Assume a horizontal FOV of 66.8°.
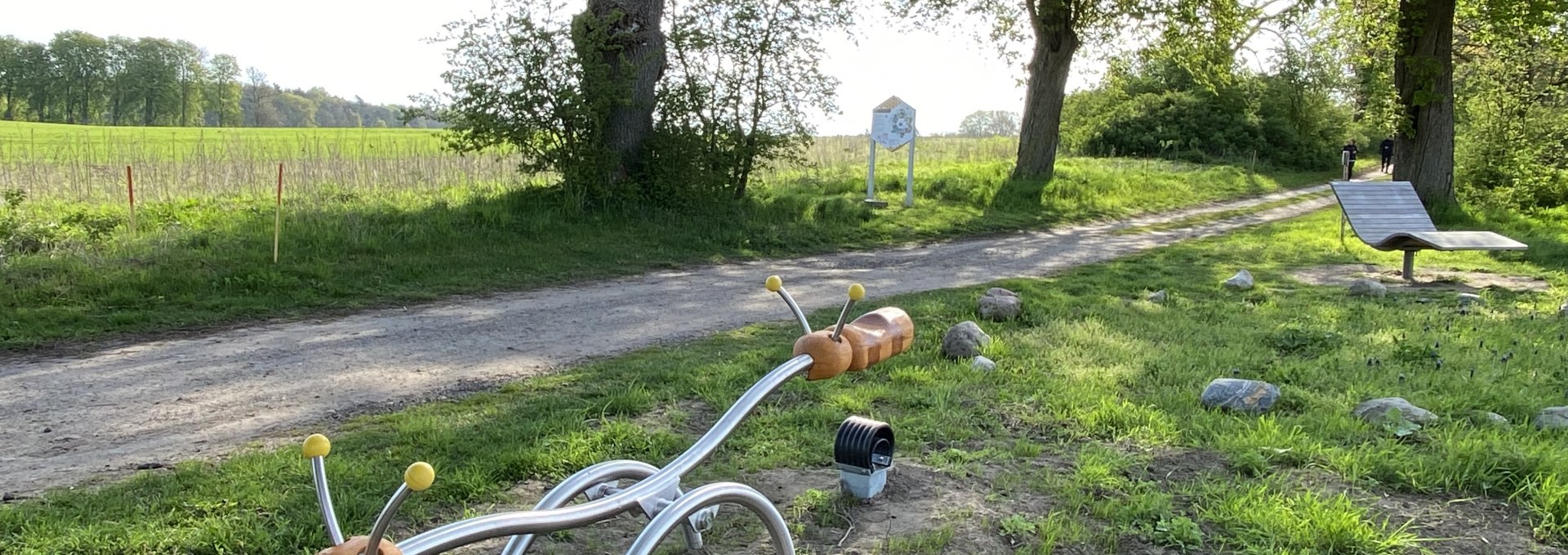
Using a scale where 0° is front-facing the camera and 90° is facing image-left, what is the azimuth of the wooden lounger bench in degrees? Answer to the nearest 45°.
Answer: approximately 315°

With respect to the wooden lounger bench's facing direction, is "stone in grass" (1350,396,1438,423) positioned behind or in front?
in front

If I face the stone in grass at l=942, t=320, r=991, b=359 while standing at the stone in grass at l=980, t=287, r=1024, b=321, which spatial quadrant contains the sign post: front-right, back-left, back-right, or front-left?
back-right

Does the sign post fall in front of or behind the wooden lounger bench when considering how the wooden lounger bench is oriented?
behind

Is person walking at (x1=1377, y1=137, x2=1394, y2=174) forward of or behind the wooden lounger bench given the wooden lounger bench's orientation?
behind

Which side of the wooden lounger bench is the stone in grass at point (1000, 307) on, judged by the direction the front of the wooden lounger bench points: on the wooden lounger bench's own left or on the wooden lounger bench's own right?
on the wooden lounger bench's own right

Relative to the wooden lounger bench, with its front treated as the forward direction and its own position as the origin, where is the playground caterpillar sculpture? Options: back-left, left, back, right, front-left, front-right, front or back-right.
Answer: front-right

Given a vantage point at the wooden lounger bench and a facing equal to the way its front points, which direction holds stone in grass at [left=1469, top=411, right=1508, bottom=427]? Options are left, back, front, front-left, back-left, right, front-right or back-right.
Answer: front-right

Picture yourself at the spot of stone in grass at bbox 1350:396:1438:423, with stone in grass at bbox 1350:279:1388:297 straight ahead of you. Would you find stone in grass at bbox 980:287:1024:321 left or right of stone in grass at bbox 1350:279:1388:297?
left
